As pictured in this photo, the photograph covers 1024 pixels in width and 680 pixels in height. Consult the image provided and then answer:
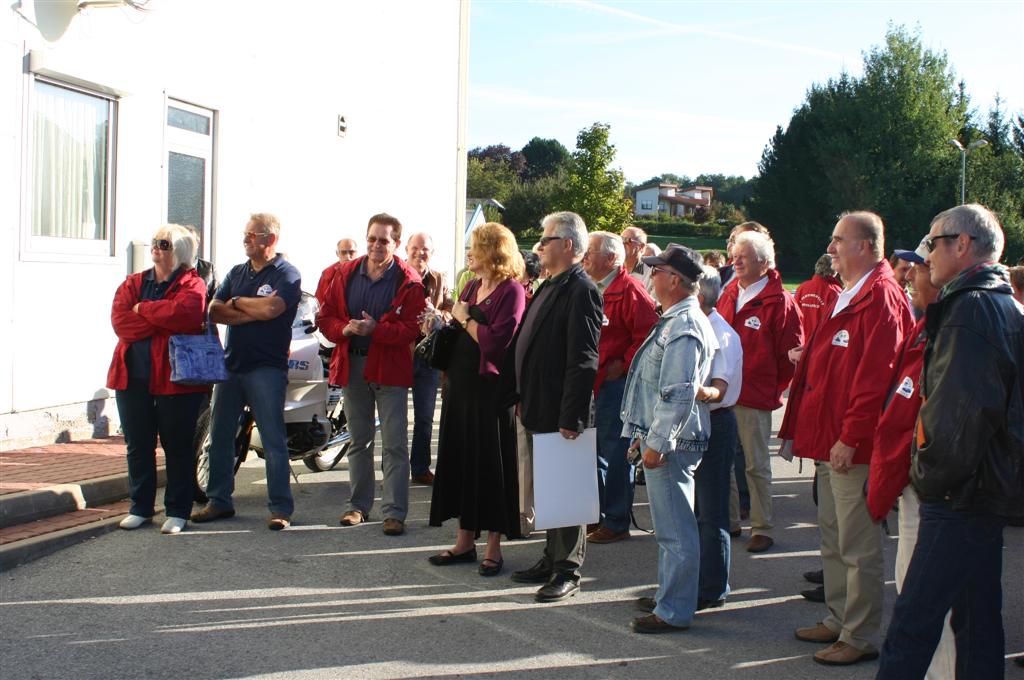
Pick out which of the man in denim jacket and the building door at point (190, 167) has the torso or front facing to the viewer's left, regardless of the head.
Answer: the man in denim jacket

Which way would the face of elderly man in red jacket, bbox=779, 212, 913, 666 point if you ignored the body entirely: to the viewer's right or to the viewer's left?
to the viewer's left

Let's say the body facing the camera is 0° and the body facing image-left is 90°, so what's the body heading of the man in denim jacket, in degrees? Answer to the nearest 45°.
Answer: approximately 90°

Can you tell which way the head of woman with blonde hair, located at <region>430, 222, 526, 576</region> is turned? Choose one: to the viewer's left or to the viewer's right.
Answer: to the viewer's left

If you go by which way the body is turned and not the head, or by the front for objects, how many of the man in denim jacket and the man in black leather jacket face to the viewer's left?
2

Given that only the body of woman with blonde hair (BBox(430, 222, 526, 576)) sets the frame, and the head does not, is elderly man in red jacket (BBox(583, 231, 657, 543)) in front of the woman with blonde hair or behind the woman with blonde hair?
behind

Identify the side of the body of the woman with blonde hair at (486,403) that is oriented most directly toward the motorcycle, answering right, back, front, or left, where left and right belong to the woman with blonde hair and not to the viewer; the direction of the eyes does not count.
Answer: right

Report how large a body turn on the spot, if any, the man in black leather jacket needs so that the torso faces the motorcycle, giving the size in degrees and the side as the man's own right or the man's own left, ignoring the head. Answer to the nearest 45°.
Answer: approximately 45° to the man's own right

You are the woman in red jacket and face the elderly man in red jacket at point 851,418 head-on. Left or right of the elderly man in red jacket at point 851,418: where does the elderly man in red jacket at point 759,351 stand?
left

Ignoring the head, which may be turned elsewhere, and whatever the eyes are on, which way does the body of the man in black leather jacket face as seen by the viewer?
to the viewer's left

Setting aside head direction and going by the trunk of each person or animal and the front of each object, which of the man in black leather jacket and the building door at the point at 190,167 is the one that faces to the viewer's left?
the man in black leather jacket
